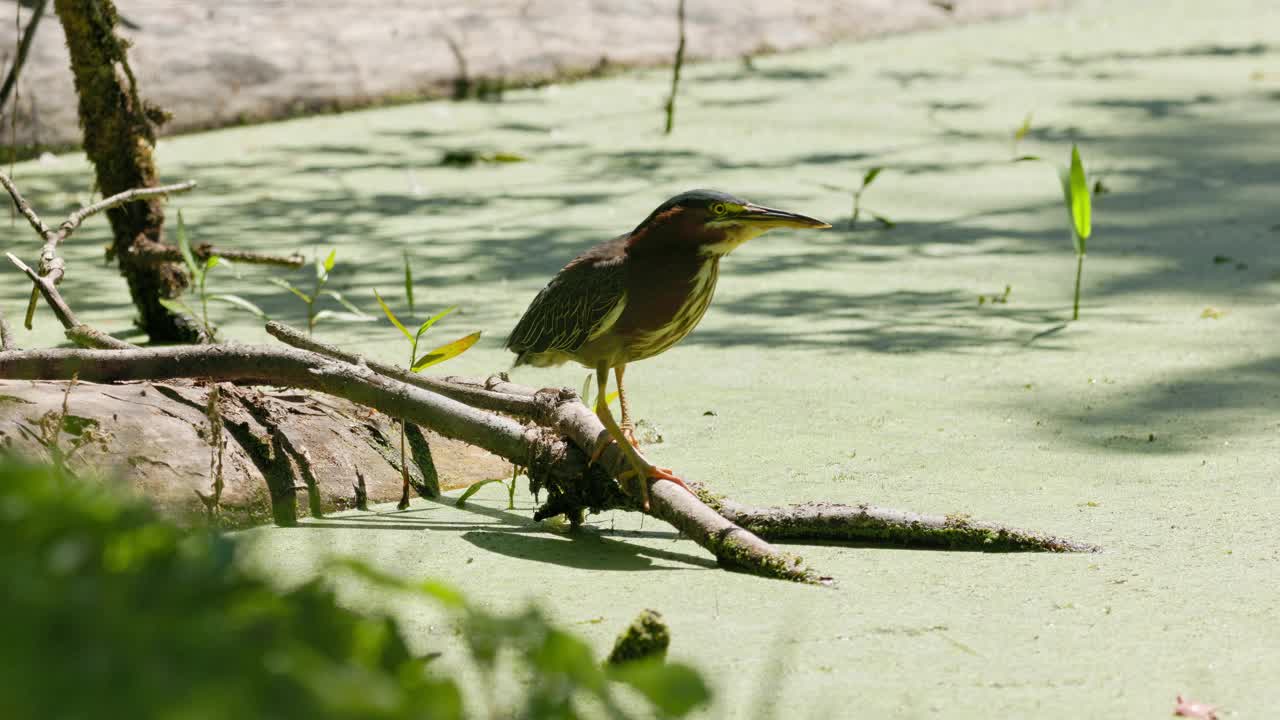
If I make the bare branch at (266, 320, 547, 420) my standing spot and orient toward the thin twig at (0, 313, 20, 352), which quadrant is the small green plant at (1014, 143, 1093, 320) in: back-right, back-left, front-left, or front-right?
back-right

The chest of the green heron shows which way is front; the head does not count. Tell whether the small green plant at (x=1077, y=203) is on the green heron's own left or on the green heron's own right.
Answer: on the green heron's own left

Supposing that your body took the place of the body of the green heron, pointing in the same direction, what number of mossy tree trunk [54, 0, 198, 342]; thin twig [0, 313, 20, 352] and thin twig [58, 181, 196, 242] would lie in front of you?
0

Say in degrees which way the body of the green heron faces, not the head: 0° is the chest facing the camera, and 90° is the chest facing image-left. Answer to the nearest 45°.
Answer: approximately 270°

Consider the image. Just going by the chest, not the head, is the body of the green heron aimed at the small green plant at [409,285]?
no

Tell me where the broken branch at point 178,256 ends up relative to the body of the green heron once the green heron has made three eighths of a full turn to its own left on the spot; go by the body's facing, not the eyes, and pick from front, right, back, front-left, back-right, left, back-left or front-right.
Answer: front

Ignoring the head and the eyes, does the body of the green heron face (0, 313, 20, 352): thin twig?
no

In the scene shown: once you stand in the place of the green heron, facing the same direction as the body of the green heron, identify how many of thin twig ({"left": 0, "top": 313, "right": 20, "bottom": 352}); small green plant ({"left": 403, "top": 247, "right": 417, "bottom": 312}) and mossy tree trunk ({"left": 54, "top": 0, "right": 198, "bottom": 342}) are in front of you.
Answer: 0

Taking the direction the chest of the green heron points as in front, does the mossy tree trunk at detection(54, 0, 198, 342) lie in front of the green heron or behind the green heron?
behind
